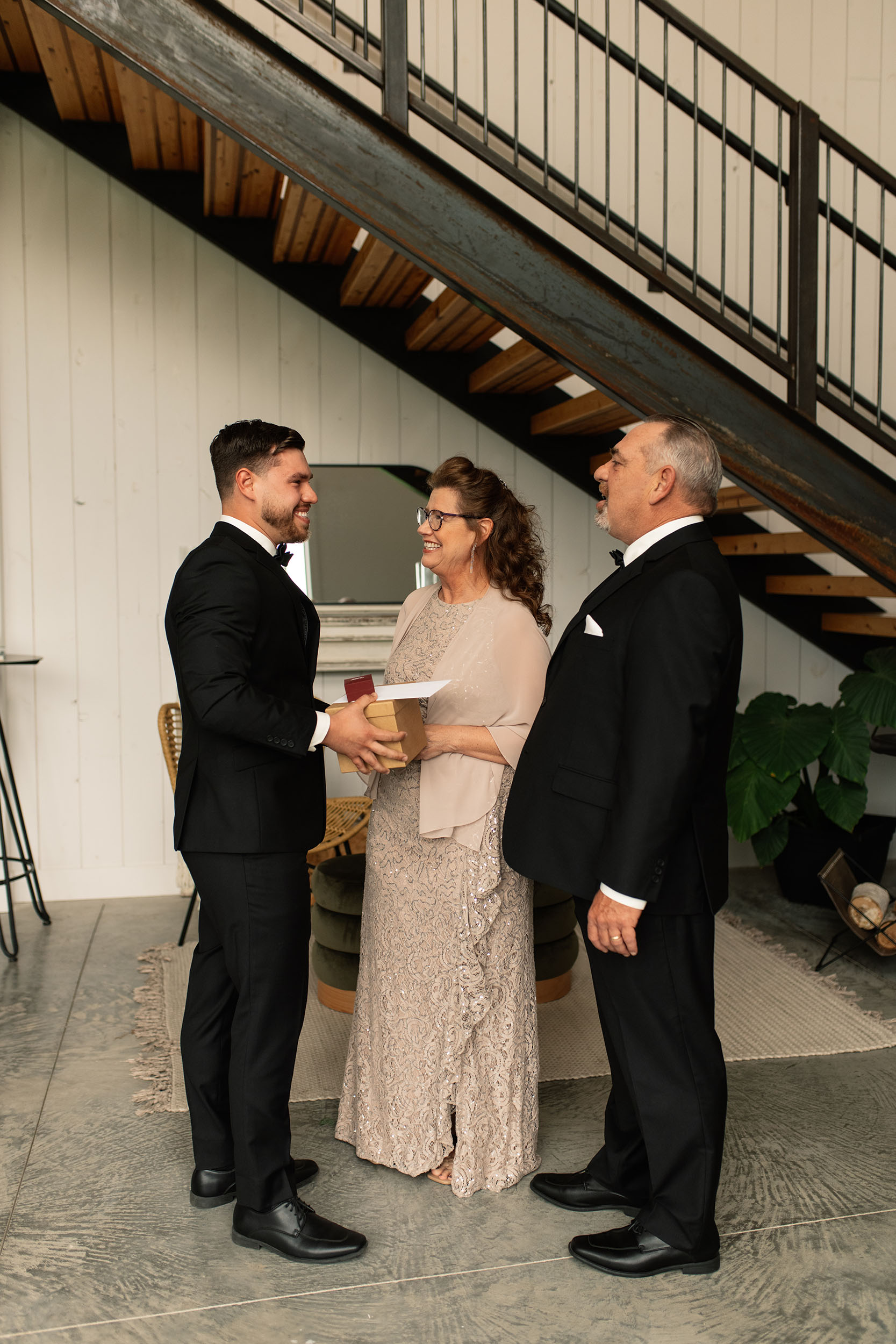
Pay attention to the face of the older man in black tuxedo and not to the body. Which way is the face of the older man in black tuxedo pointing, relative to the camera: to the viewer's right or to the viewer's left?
to the viewer's left

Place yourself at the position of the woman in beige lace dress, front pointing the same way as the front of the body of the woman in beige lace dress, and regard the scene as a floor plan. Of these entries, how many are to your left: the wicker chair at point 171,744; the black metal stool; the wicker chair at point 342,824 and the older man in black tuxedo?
1

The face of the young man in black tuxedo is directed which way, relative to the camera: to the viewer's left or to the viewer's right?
to the viewer's right

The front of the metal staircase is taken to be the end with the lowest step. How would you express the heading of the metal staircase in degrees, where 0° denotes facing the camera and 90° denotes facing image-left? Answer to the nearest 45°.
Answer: approximately 270°

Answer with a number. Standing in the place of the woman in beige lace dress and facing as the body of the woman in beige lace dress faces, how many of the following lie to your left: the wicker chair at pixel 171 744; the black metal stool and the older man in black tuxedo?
1

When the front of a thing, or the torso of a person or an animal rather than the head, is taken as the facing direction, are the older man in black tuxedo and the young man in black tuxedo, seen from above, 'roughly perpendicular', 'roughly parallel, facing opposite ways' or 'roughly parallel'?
roughly parallel, facing opposite ways

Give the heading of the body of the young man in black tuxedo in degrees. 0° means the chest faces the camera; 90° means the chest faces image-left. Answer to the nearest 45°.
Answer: approximately 270°

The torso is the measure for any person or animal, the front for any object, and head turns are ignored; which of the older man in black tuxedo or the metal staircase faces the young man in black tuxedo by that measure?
the older man in black tuxedo

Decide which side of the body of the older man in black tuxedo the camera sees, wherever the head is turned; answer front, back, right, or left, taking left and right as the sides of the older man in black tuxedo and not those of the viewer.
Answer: left

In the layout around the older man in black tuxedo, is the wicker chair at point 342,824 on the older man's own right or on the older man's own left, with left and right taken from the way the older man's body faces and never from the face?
on the older man's own right

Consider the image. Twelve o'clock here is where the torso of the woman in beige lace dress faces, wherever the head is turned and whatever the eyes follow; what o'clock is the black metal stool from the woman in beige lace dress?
The black metal stool is roughly at 3 o'clock from the woman in beige lace dress.
